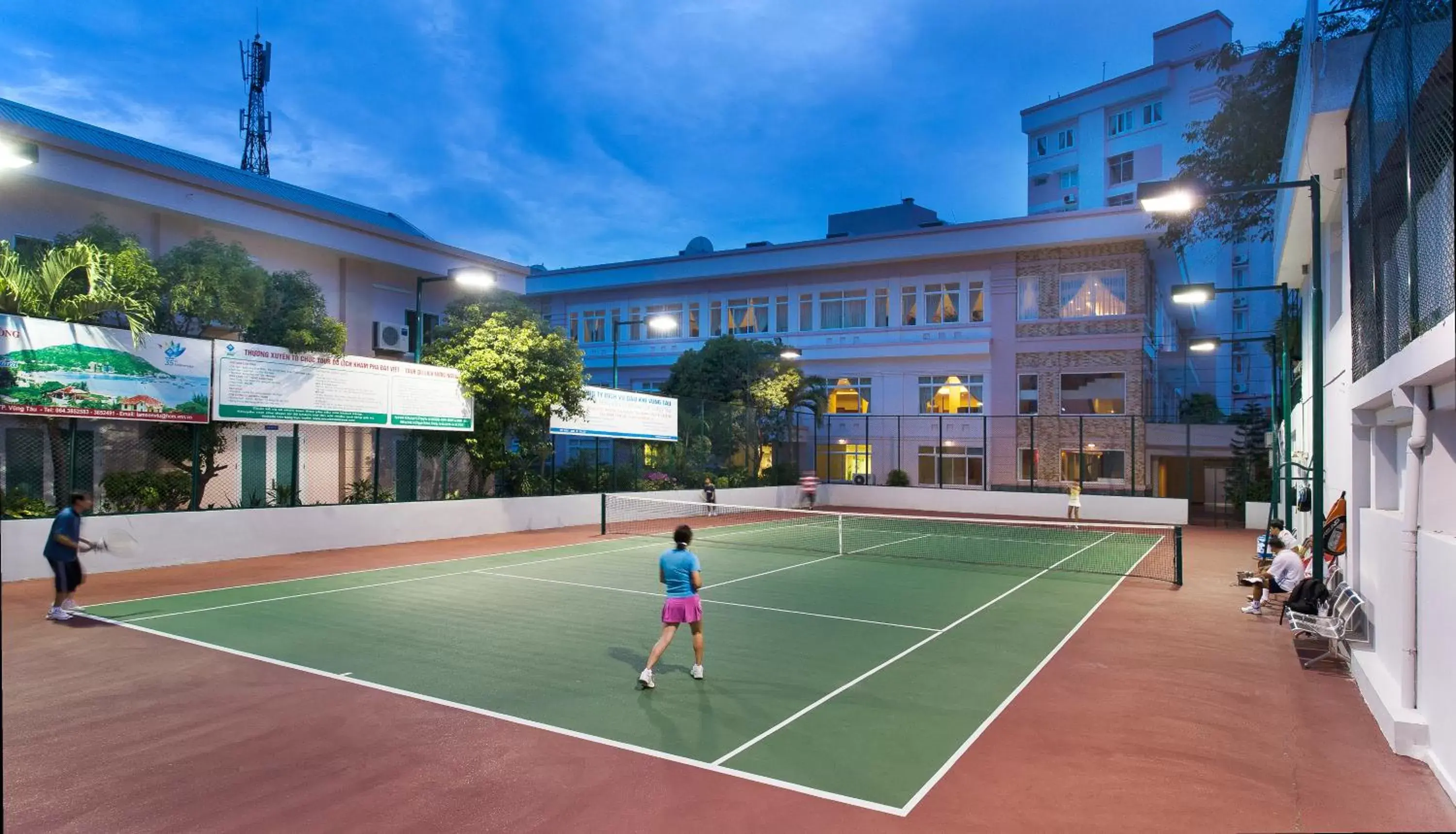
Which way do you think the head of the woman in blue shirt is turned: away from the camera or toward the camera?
away from the camera

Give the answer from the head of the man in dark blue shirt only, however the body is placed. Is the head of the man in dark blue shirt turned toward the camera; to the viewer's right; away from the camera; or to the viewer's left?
to the viewer's right

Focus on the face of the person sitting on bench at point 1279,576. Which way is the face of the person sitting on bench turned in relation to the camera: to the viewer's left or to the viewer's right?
to the viewer's left

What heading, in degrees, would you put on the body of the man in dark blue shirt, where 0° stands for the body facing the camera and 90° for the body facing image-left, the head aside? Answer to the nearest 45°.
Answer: approximately 270°

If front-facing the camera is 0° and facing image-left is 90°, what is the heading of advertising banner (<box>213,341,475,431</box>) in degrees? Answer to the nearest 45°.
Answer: approximately 315°

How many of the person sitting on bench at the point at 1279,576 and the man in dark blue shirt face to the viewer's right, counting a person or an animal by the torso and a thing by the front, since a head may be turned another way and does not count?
1

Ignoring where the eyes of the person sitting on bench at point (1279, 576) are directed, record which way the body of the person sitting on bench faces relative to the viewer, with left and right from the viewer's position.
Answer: facing to the left of the viewer

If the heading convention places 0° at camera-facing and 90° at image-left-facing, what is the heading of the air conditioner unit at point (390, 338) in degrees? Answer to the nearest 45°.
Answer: approximately 315°
